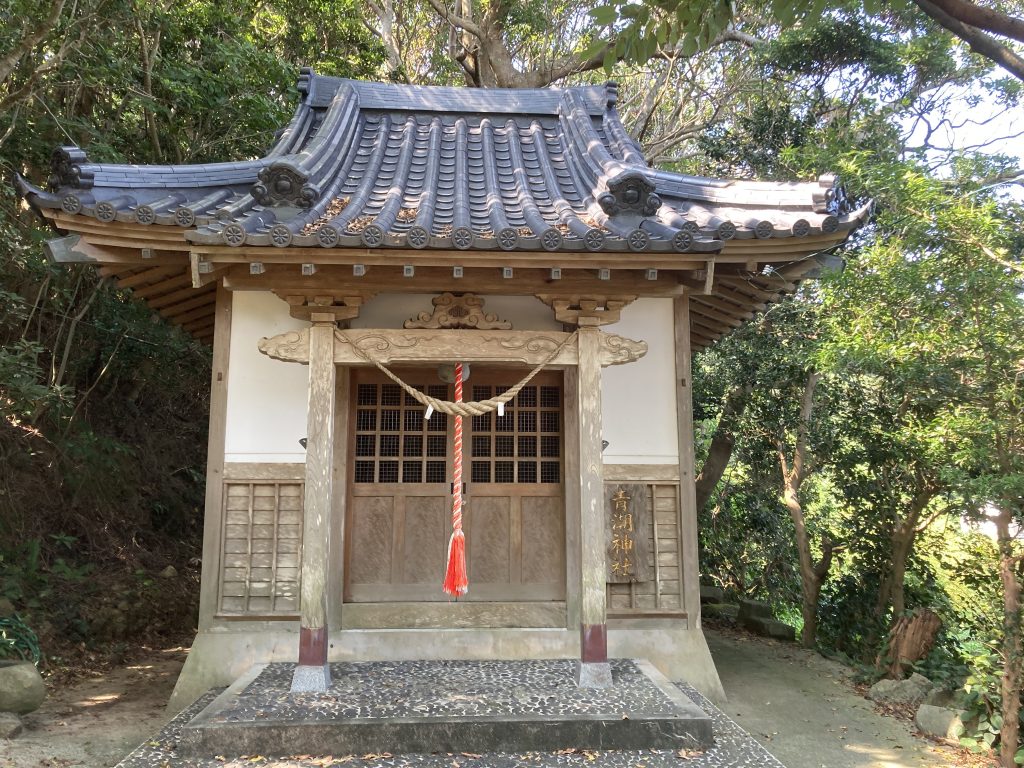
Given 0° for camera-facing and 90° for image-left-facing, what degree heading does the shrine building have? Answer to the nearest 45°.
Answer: approximately 0°

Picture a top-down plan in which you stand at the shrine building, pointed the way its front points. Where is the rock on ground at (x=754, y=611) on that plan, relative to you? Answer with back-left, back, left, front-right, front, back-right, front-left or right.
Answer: back-left

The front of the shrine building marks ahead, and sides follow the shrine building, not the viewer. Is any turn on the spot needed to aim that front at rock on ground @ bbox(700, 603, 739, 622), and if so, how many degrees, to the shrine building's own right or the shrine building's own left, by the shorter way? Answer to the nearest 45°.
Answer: approximately 135° to the shrine building's own left

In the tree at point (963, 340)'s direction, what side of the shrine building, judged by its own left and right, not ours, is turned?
left

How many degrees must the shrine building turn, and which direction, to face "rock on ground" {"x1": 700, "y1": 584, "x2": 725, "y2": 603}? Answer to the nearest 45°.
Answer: approximately 135° to its left

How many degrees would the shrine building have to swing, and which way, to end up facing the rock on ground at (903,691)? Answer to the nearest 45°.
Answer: approximately 90° to its left

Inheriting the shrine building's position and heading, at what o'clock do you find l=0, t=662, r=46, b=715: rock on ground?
The rock on ground is roughly at 3 o'clock from the shrine building.

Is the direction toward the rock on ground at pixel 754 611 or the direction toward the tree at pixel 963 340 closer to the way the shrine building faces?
the tree
